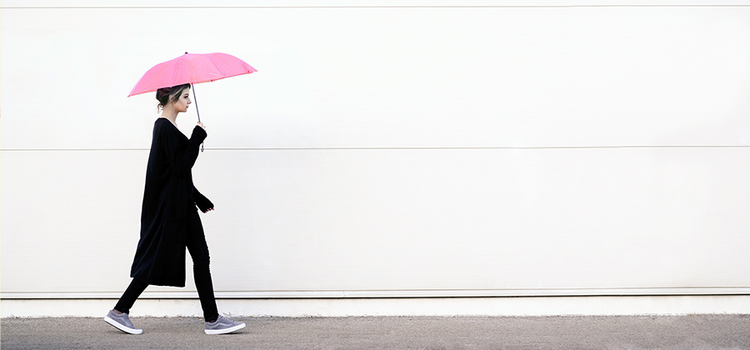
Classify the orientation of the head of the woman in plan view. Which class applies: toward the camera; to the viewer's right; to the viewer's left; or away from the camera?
to the viewer's right

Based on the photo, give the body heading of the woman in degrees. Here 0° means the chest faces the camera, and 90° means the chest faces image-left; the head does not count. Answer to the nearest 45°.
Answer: approximately 270°
